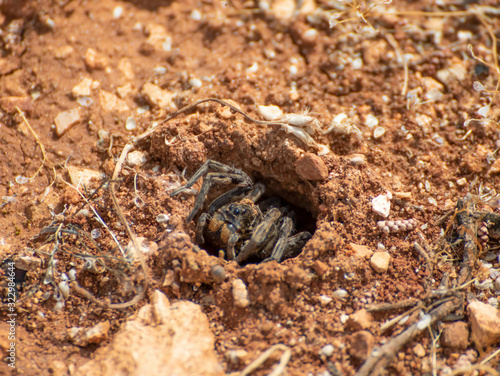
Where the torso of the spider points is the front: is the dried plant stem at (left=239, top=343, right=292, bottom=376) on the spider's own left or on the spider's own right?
on the spider's own left

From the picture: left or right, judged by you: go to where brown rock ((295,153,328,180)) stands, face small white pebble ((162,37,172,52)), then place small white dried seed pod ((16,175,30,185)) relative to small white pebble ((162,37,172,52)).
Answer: left

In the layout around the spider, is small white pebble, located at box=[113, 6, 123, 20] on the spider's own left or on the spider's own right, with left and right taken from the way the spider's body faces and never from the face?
on the spider's own right
